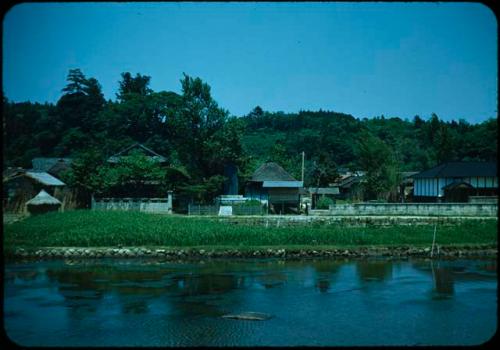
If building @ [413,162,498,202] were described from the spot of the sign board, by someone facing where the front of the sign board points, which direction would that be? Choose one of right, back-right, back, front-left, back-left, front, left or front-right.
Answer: left

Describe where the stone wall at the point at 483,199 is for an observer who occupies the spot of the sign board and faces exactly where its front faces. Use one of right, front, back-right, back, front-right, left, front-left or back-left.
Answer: left

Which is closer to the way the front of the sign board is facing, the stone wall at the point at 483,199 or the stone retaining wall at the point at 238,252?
the stone retaining wall

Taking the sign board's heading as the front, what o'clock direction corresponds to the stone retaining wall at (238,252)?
The stone retaining wall is roughly at 12 o'clock from the sign board.

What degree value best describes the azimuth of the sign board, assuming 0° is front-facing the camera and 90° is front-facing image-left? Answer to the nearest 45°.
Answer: approximately 0°

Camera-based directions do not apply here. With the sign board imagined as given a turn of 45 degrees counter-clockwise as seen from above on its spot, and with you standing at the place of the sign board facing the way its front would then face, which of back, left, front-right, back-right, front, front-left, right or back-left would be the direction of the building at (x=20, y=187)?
back-right

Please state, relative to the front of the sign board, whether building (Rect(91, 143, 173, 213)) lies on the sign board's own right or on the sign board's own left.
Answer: on the sign board's own right

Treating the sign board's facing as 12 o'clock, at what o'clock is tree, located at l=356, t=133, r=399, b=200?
The tree is roughly at 8 o'clock from the sign board.

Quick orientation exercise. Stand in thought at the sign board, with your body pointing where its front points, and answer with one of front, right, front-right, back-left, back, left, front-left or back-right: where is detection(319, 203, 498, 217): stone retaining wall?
left

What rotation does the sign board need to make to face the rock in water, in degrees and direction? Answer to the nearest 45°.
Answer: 0° — it already faces it

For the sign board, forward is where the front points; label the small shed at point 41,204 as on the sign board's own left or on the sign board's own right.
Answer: on the sign board's own right

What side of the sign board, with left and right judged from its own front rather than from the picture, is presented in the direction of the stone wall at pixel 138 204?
right
